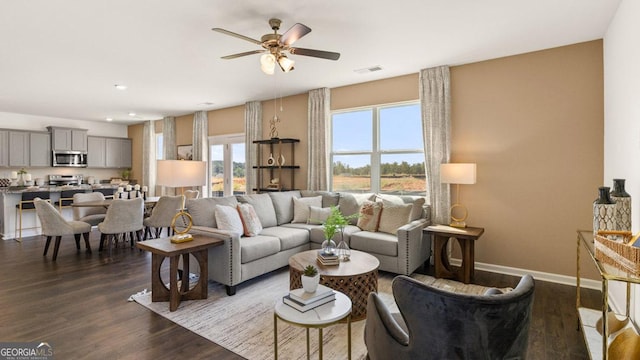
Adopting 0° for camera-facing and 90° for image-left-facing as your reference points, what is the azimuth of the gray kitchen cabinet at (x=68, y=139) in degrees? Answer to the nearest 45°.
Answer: approximately 0°

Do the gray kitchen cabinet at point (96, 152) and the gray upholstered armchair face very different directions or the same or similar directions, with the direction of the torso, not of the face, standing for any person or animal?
very different directions

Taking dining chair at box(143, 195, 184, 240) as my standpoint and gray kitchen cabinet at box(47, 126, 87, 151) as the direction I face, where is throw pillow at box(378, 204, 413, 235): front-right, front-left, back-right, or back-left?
back-right

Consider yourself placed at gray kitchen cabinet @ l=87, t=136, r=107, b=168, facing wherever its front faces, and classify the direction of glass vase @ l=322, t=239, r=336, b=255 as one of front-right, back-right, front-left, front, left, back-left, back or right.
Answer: front

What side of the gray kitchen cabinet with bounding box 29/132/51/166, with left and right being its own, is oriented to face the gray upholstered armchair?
front

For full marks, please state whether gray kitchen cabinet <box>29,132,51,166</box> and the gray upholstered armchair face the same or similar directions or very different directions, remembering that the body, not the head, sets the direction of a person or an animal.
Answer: very different directions

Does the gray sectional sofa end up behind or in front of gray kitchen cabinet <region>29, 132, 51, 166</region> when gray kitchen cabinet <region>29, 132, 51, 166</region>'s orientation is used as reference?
in front

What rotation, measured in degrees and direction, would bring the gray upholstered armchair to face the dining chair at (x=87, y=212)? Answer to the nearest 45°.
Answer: approximately 45° to its left

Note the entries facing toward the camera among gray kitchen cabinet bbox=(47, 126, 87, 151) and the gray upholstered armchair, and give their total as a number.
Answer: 1

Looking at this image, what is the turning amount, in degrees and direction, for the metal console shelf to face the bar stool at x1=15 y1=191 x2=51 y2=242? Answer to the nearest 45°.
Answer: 0° — it already faces it

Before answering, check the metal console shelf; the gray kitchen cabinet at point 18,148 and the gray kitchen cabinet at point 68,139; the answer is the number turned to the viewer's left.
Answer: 1

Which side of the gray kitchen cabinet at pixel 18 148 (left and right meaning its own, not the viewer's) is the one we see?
front

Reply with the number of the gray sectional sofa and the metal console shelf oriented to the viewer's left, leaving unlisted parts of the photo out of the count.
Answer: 1

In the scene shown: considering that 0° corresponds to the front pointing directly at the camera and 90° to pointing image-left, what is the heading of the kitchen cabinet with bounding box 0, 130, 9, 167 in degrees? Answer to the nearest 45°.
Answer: approximately 0°

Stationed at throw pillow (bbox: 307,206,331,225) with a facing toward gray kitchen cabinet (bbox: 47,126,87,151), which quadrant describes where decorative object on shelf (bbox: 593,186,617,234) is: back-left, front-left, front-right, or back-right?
back-left
